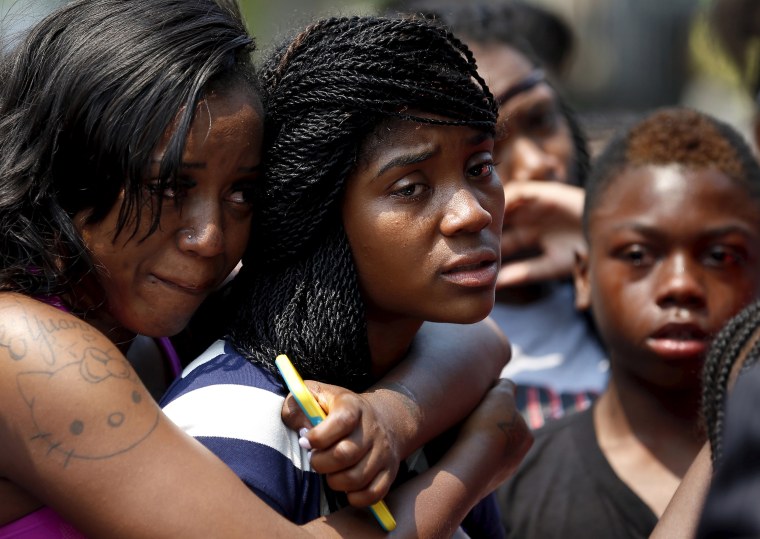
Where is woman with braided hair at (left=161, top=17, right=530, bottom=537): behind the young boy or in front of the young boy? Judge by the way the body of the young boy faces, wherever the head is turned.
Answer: in front

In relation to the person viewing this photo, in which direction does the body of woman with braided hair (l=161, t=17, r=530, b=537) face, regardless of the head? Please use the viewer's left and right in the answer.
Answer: facing the viewer and to the right of the viewer

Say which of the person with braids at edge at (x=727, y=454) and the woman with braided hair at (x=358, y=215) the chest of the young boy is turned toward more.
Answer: the person with braids at edge

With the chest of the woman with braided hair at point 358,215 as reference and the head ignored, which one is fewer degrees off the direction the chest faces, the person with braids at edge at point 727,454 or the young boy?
the person with braids at edge

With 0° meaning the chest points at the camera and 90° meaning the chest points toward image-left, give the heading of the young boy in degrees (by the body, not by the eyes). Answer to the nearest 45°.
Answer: approximately 0°

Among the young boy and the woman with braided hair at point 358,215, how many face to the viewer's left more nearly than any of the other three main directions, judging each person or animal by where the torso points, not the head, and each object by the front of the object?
0

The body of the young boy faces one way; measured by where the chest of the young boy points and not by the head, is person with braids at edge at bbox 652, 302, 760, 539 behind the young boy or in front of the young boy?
in front

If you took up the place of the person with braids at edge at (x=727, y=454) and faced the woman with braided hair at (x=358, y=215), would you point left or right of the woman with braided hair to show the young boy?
right

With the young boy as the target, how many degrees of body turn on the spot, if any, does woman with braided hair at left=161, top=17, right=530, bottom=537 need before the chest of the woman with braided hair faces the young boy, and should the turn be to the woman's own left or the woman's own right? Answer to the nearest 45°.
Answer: approximately 90° to the woman's own left
